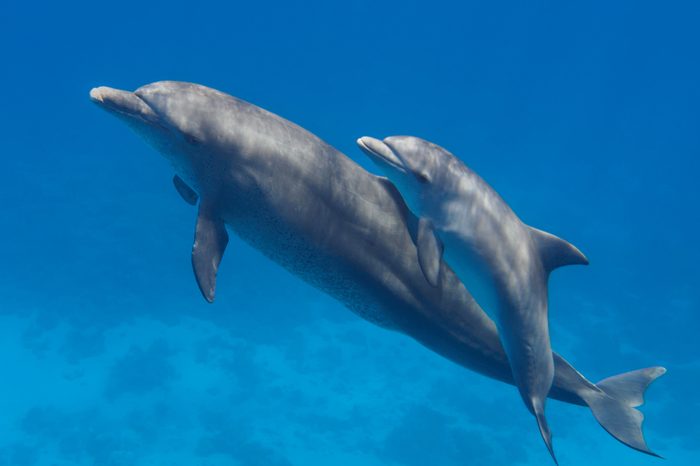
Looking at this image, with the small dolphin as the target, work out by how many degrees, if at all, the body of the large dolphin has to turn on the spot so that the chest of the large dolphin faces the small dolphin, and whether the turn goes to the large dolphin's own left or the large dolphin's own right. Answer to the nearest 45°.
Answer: approximately 180°

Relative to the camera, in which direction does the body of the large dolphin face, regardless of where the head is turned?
to the viewer's left
